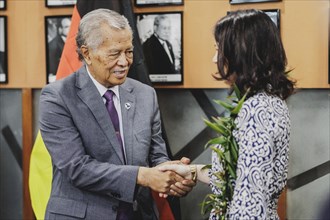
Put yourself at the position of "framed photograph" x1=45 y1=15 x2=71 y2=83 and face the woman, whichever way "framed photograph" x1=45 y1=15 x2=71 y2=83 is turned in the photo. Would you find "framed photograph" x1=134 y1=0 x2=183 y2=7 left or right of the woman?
left

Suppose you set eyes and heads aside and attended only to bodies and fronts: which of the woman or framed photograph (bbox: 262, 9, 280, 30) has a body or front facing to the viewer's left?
the woman

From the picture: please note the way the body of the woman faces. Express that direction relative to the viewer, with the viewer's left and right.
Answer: facing to the left of the viewer

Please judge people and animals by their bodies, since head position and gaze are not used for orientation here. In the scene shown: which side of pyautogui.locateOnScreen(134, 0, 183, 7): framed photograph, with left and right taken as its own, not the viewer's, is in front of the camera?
front

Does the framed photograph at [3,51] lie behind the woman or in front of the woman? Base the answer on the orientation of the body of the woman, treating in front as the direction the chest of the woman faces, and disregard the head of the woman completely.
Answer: in front

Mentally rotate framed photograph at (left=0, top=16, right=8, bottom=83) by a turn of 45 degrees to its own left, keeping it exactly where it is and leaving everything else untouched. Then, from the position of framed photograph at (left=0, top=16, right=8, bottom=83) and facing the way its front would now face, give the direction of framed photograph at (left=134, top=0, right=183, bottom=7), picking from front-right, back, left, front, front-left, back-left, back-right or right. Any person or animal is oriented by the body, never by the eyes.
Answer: front

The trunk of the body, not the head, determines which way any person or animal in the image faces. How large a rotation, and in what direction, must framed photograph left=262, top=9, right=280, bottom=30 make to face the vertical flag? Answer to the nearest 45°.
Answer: approximately 90° to its right

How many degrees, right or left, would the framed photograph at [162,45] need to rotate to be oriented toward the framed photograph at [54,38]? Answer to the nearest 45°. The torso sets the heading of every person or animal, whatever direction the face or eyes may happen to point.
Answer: approximately 90° to its right

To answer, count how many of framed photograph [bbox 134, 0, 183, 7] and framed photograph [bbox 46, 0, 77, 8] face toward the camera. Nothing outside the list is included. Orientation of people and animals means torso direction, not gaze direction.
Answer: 2

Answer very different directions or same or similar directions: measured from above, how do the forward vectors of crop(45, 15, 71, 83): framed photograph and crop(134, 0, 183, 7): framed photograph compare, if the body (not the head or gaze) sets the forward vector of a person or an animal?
same or similar directions

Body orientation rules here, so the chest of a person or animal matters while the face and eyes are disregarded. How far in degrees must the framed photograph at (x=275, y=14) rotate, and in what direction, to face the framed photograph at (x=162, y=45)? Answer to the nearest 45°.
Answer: approximately 90° to its right

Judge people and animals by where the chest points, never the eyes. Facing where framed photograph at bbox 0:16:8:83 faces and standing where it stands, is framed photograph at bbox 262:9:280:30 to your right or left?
on your left

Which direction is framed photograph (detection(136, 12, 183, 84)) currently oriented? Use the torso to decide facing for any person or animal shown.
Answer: toward the camera

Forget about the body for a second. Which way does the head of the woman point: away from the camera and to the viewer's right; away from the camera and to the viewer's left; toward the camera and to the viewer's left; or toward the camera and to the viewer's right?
away from the camera and to the viewer's left

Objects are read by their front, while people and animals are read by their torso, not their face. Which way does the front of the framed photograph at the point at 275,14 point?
toward the camera
